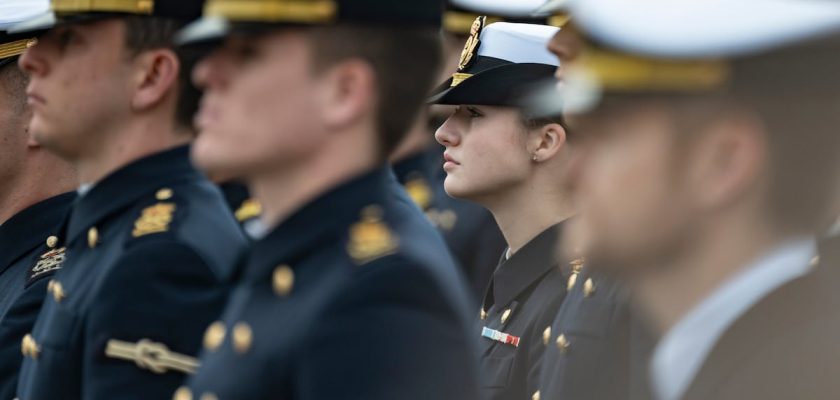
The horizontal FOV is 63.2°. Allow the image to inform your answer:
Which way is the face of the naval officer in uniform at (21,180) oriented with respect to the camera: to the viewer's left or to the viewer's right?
to the viewer's left

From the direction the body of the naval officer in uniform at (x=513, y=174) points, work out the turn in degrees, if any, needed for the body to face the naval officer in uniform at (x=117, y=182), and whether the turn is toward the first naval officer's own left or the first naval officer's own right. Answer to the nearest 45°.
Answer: approximately 45° to the first naval officer's own left

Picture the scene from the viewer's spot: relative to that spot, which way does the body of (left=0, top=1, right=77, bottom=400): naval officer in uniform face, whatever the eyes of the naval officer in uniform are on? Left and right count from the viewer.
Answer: facing to the left of the viewer

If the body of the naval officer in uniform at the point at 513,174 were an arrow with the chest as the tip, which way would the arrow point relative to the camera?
to the viewer's left

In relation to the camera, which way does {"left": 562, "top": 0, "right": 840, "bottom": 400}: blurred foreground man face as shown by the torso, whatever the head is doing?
to the viewer's left

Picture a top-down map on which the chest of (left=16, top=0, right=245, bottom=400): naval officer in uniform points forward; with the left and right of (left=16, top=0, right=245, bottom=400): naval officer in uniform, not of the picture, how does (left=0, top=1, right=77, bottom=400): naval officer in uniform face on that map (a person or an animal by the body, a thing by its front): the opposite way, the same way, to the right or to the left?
the same way

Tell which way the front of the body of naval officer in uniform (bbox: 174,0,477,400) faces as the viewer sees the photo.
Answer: to the viewer's left

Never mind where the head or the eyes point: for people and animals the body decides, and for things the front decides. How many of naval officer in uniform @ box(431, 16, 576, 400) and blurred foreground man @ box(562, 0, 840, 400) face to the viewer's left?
2

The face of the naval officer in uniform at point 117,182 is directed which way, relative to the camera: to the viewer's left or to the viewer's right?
to the viewer's left

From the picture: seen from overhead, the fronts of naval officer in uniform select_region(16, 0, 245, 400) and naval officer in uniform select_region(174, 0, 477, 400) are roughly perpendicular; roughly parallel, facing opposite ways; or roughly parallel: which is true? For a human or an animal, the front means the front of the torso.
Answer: roughly parallel

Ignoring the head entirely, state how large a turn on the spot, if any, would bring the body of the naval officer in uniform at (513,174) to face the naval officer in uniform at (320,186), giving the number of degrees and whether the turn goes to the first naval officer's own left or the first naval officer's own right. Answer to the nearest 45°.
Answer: approximately 90° to the first naval officer's own left

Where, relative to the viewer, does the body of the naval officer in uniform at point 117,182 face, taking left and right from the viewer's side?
facing to the left of the viewer

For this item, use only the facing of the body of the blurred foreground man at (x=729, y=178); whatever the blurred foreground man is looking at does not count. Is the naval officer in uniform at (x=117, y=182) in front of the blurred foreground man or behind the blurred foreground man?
in front
